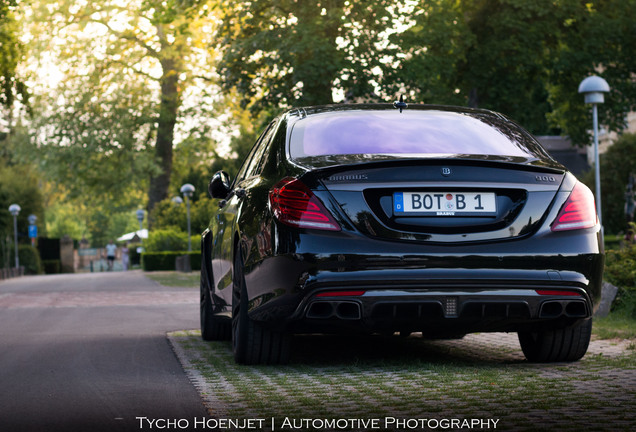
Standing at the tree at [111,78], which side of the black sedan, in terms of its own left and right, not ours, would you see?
front

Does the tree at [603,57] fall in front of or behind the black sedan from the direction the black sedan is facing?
in front

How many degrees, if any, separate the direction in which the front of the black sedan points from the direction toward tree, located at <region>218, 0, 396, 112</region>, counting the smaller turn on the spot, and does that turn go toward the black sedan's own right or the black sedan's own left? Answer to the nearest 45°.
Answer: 0° — it already faces it

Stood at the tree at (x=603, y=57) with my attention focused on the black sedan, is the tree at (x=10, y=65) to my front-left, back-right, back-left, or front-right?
front-right

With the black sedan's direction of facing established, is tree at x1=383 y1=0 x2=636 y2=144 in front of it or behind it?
in front

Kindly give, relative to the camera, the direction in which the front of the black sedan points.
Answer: facing away from the viewer

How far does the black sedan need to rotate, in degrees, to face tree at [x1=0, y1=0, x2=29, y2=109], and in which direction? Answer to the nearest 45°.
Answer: approximately 45° to its left

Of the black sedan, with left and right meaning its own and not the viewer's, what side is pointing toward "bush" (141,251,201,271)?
front

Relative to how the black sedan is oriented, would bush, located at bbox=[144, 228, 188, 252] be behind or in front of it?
in front
